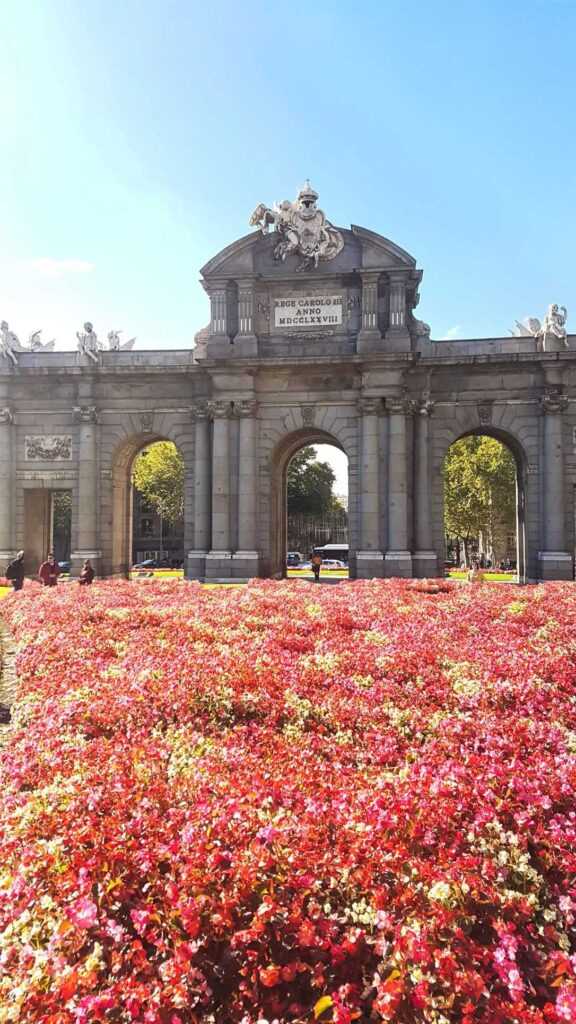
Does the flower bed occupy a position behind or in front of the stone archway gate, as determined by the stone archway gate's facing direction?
in front

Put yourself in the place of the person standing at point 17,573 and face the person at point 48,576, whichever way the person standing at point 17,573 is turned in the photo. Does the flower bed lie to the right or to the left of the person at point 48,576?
right

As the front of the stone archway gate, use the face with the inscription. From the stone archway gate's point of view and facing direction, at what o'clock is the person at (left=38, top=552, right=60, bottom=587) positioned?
The person is roughly at 2 o'clock from the stone archway gate.

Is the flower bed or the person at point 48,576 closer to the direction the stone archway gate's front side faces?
the flower bed

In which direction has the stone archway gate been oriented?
toward the camera

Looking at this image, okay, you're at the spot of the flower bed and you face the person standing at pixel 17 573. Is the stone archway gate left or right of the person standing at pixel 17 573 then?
right

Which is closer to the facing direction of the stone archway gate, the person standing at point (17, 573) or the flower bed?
the flower bed

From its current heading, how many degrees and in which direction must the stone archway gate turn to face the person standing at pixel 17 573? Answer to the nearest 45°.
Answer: approximately 45° to its right
